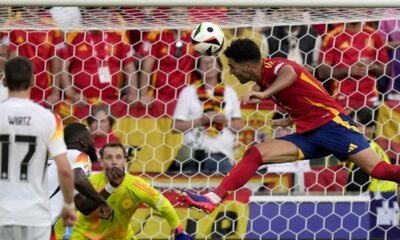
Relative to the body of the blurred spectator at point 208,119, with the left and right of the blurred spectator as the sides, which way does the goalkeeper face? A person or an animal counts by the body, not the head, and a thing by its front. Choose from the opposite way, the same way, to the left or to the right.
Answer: the same way

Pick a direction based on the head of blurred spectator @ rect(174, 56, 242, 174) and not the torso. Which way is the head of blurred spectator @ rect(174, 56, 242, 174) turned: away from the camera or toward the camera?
toward the camera

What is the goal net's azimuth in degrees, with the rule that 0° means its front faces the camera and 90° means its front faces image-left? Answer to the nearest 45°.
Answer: approximately 0°

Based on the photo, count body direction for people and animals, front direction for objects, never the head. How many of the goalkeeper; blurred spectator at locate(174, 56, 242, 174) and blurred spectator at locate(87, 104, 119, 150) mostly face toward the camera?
3

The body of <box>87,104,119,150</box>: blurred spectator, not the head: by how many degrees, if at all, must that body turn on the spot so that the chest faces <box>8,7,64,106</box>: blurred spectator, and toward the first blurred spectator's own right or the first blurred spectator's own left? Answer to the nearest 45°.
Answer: approximately 135° to the first blurred spectator's own right

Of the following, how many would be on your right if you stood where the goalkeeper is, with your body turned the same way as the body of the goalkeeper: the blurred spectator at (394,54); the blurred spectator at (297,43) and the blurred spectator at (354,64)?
0

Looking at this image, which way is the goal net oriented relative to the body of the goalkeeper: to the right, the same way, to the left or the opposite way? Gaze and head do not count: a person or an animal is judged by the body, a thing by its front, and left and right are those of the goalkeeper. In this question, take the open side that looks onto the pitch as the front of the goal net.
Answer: the same way

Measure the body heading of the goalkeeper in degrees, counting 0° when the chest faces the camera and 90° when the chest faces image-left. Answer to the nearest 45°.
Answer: approximately 0°

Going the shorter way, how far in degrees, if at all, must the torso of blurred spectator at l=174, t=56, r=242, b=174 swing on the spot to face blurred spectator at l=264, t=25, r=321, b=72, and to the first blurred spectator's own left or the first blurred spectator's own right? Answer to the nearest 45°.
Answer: approximately 135° to the first blurred spectator's own left

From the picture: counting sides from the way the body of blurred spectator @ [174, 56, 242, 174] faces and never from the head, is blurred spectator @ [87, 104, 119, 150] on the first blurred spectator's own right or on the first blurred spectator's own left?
on the first blurred spectator's own right

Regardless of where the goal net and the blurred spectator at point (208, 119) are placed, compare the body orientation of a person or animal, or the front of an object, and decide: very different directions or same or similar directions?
same or similar directions

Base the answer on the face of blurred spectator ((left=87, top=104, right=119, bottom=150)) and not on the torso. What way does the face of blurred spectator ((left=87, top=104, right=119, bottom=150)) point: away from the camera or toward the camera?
toward the camera

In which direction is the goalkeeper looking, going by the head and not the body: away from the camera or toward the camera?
toward the camera

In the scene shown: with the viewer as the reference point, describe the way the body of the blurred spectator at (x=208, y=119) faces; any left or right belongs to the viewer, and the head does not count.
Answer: facing the viewer

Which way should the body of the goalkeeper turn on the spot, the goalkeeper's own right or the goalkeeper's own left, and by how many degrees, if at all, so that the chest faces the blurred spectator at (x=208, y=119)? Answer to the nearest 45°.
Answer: approximately 135° to the goalkeeper's own left

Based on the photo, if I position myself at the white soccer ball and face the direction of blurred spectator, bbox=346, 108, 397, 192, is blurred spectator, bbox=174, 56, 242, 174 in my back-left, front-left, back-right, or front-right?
front-left
